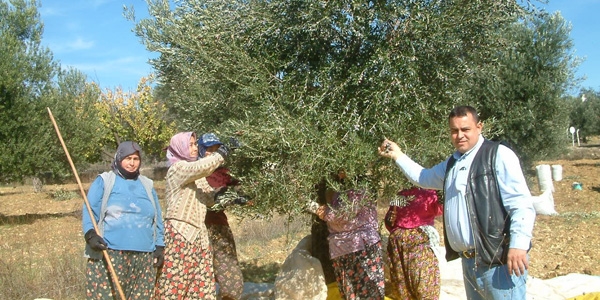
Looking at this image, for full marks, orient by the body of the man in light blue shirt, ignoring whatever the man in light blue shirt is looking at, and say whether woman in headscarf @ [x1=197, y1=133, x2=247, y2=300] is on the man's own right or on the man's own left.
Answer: on the man's own right

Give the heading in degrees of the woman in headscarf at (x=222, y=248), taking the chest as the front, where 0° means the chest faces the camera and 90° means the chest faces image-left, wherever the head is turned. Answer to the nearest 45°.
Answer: approximately 270°

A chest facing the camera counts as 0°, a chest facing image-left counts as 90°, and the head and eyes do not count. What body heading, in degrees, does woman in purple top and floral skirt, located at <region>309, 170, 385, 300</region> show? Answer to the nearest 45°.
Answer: approximately 135°

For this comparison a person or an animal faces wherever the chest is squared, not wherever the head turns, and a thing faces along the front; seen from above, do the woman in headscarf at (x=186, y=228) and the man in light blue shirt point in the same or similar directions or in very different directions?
very different directions

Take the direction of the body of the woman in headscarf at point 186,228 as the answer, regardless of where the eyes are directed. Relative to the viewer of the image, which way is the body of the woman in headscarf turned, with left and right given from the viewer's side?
facing to the right of the viewer

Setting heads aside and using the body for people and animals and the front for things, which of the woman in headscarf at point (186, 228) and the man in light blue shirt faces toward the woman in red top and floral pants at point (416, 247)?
the woman in headscarf at point (186, 228)

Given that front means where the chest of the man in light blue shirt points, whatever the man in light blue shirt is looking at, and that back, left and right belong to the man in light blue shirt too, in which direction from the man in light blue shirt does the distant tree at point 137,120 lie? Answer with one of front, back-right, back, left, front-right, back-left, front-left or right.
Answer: right

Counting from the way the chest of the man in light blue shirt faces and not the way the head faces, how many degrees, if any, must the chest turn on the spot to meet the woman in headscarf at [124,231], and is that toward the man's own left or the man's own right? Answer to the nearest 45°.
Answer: approximately 45° to the man's own right

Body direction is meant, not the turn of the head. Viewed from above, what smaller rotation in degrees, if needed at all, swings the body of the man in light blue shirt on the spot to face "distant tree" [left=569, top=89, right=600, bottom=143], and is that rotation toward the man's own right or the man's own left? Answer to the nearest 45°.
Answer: approximately 135° to the man's own right

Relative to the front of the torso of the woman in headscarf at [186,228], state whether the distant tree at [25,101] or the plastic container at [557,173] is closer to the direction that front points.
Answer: the plastic container
